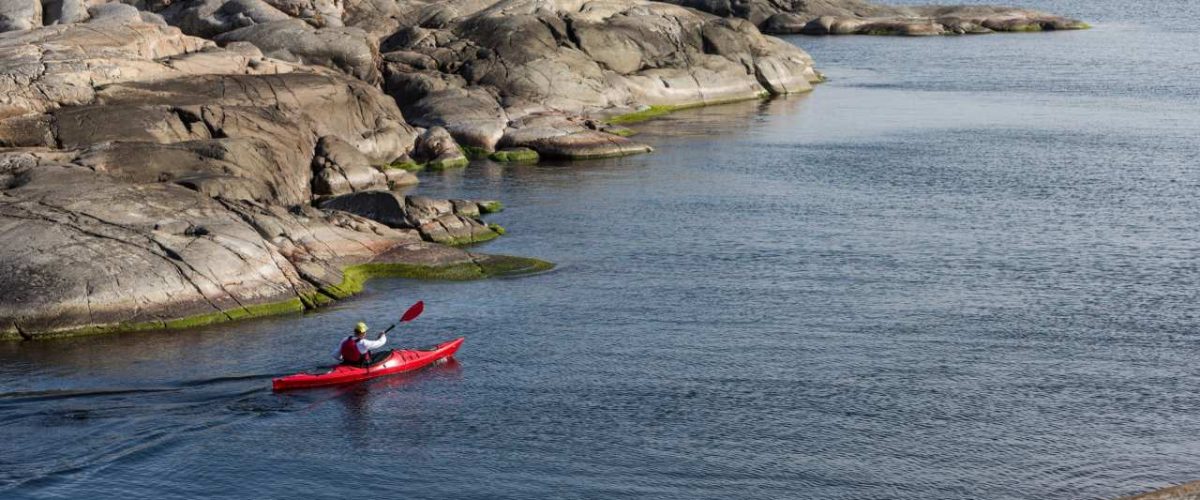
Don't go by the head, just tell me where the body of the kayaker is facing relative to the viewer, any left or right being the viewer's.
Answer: facing away from the viewer and to the right of the viewer
